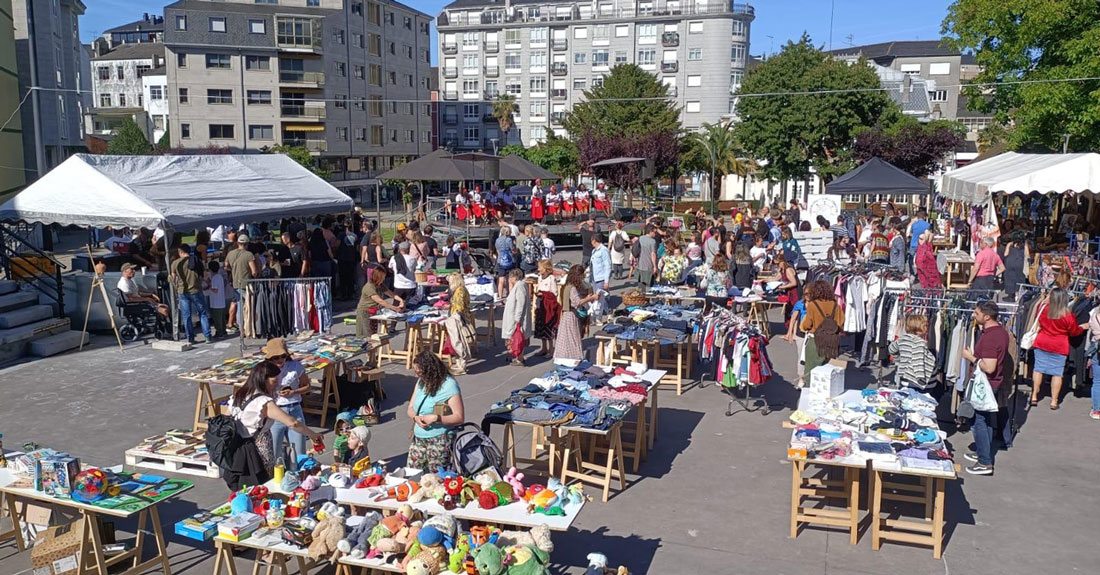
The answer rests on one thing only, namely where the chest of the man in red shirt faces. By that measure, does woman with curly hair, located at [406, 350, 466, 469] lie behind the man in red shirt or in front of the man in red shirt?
in front

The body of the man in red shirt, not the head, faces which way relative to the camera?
to the viewer's left

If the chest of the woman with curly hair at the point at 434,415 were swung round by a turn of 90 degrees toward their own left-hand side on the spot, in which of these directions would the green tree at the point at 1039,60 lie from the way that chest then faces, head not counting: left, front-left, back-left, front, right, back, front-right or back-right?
left

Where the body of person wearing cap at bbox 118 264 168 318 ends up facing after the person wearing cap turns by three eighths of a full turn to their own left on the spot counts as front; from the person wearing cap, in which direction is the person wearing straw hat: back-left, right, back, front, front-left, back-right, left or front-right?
back

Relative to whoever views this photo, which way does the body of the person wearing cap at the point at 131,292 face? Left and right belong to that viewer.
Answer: facing the viewer and to the right of the viewer

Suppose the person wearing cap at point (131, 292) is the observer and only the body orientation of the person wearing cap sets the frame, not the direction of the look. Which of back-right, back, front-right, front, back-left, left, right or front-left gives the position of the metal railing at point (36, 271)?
back

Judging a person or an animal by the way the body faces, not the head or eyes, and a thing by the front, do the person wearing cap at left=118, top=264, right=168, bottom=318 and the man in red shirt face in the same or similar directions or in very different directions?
very different directions

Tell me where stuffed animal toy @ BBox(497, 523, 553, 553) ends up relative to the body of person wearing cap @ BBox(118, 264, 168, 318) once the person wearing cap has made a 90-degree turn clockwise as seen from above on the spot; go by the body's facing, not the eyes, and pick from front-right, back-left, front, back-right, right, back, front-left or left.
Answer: front-left

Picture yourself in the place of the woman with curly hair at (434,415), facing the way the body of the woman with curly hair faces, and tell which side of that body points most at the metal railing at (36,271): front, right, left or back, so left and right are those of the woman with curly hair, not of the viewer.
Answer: right

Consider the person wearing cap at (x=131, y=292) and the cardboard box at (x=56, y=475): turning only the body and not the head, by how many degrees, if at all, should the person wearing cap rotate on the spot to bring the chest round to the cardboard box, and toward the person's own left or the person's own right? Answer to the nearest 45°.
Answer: approximately 45° to the person's own right

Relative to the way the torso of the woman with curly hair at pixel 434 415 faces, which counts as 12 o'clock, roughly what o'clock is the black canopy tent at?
The black canopy tent is roughly at 6 o'clock from the woman with curly hair.

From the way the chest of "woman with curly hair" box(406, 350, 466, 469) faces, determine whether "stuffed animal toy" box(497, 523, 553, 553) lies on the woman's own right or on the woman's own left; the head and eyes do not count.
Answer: on the woman's own left

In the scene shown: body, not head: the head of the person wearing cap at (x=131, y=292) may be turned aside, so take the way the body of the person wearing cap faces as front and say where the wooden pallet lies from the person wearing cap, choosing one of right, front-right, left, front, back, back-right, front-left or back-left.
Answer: front-right

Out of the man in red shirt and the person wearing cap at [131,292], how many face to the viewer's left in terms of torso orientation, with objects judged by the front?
1

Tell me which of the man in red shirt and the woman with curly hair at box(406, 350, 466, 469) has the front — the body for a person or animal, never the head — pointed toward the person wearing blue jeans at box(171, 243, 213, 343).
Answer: the man in red shirt

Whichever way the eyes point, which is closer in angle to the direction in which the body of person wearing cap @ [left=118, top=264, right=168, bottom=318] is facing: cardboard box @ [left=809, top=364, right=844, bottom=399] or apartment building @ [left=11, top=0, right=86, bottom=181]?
the cardboard box
